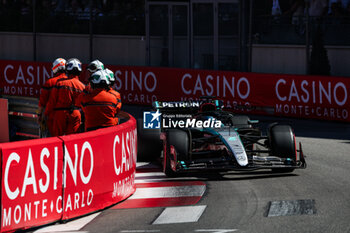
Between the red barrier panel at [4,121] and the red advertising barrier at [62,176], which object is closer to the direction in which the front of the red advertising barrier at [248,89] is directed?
the red advertising barrier

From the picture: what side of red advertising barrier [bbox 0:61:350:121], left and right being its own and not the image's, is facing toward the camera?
front

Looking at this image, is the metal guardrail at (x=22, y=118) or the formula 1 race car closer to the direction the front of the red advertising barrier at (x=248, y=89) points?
the formula 1 race car

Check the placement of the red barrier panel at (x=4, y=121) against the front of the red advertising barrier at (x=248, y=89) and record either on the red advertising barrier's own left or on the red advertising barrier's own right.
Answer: on the red advertising barrier's own right

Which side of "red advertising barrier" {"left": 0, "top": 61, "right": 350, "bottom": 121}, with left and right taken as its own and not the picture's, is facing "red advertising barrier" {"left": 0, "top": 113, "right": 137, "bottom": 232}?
front

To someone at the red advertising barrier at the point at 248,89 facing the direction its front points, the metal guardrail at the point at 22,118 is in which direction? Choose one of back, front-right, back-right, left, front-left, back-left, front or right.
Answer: front-right

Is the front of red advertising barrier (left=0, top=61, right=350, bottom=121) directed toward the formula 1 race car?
yes
